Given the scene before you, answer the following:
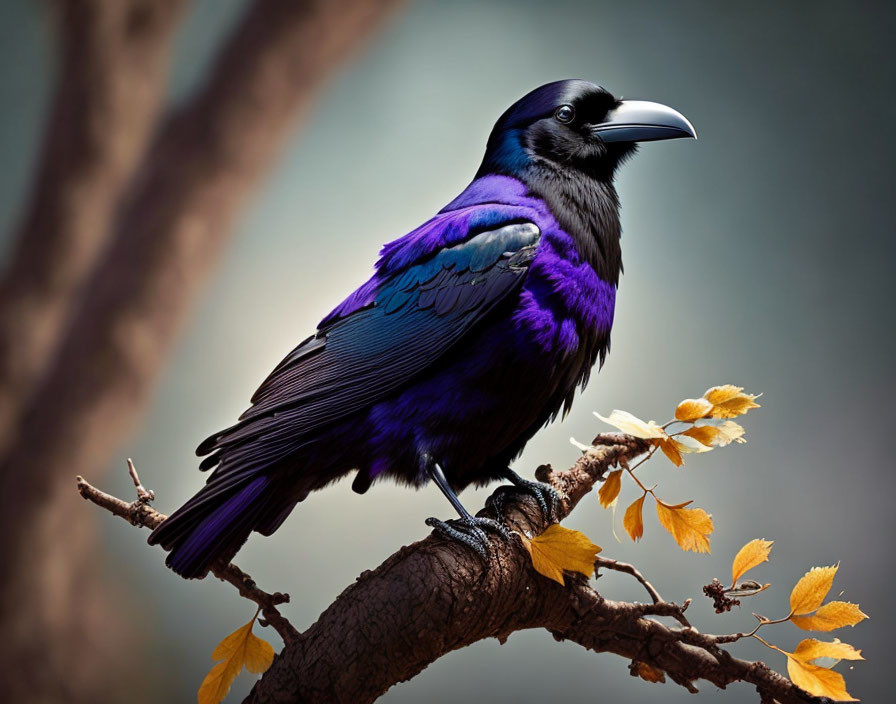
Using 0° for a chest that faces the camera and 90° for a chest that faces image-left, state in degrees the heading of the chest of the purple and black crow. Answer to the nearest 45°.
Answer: approximately 270°
